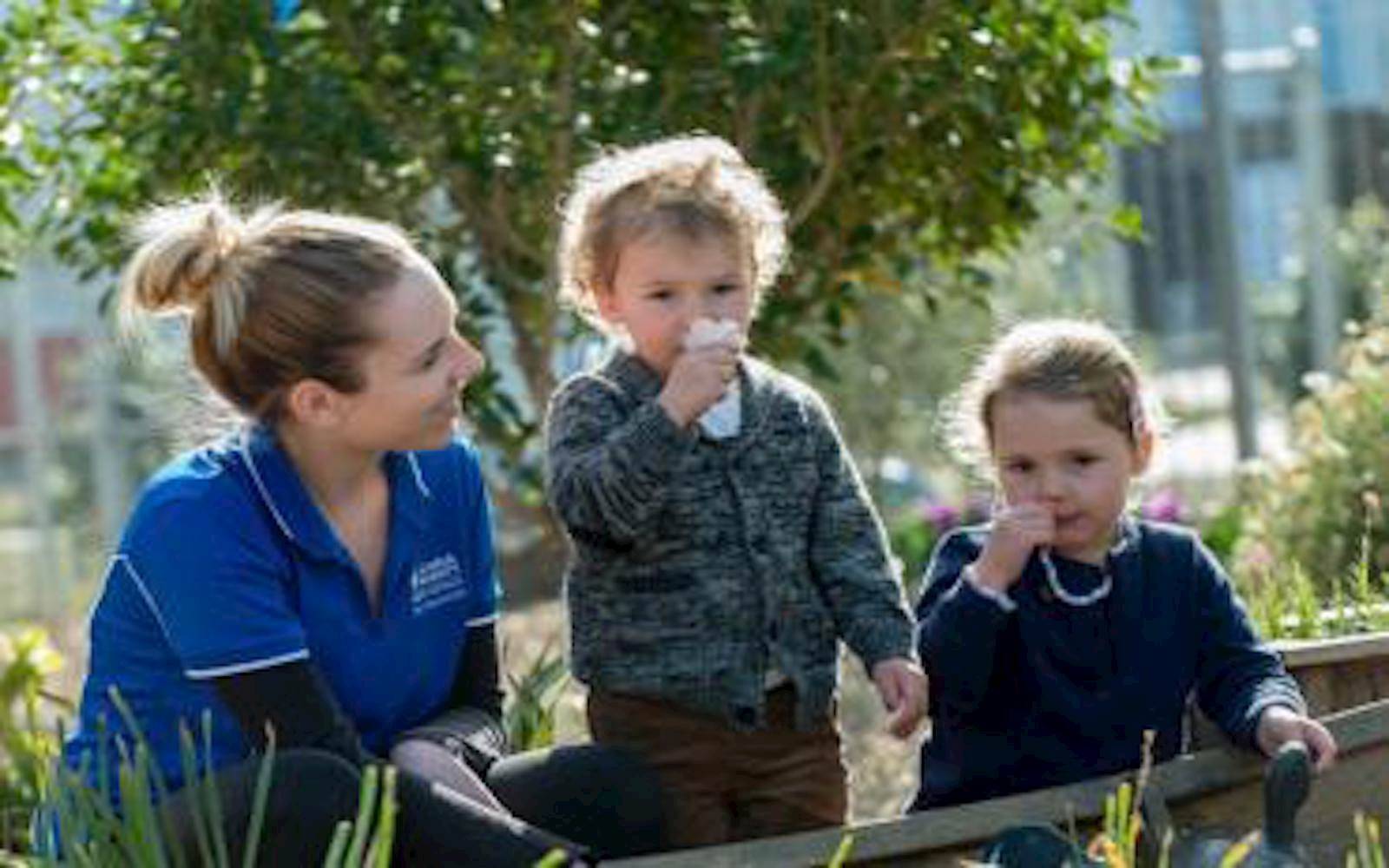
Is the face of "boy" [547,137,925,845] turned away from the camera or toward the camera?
toward the camera

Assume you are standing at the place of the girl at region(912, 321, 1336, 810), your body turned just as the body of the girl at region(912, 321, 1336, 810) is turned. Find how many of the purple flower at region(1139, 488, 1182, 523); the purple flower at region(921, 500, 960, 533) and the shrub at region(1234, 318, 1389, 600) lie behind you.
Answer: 3

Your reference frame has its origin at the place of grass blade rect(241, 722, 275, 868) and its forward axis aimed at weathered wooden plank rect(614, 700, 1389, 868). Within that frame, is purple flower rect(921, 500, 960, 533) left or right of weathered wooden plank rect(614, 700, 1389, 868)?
left

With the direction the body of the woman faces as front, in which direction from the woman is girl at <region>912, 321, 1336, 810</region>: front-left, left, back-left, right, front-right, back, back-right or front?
front-left

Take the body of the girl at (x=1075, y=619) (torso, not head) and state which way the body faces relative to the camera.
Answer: toward the camera

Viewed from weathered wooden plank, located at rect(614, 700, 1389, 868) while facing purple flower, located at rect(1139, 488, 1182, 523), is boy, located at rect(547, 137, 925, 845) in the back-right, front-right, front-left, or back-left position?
front-left

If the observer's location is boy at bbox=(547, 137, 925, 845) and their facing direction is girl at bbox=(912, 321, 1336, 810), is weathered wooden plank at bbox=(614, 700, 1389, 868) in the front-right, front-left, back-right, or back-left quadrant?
front-right

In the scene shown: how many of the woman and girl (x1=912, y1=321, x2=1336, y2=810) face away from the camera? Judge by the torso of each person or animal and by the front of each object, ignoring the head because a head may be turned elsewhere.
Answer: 0

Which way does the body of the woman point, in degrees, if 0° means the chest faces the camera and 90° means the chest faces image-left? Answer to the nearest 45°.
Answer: approximately 315°

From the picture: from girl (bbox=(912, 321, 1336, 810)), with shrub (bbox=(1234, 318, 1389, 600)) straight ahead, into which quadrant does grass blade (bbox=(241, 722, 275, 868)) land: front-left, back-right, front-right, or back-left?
back-left

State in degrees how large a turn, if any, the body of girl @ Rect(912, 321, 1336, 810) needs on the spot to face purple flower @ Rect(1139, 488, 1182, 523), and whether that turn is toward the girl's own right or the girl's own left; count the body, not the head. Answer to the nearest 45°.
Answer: approximately 180°
